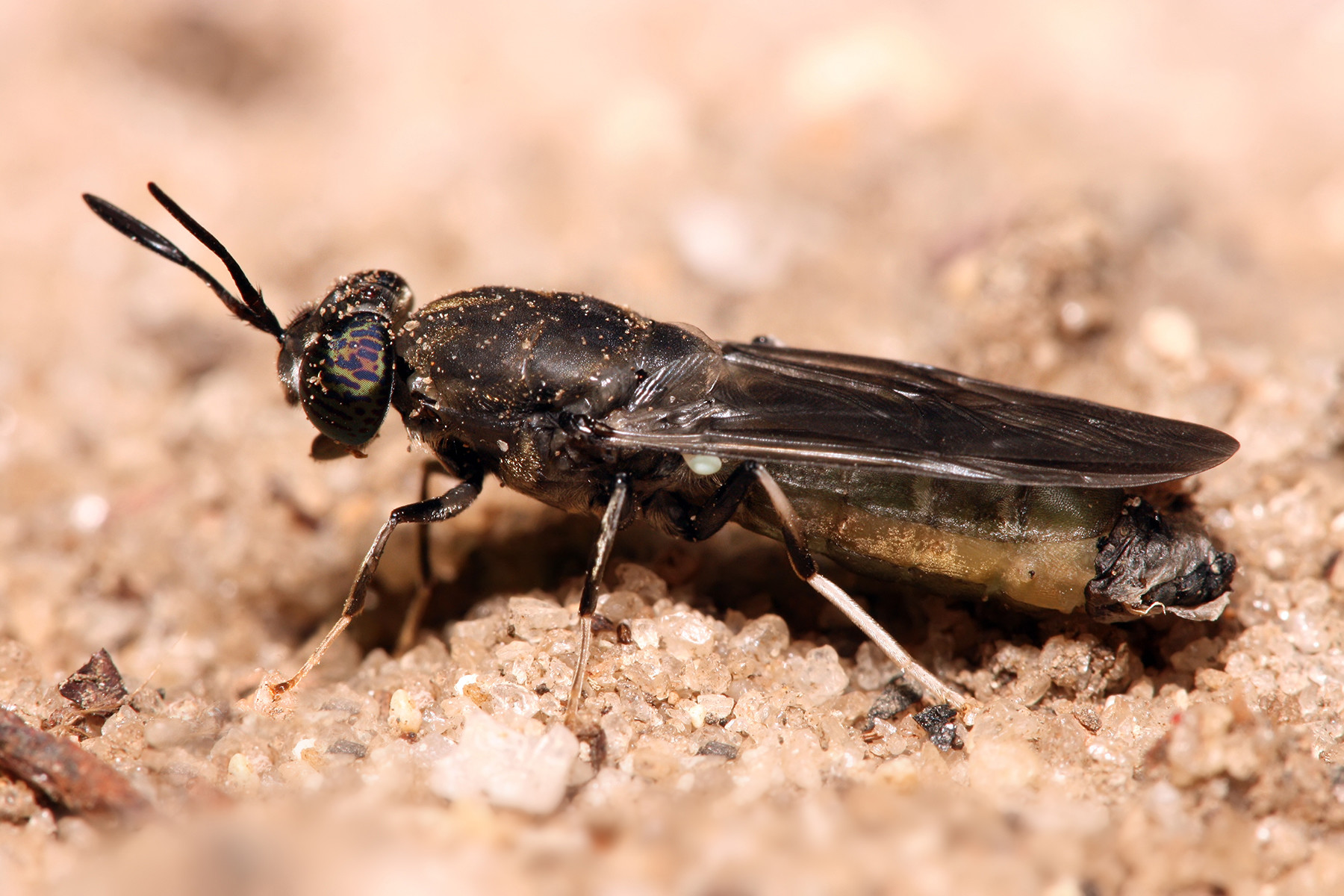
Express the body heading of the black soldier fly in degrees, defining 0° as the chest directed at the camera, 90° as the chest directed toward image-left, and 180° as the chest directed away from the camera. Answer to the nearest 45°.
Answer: approximately 90°
